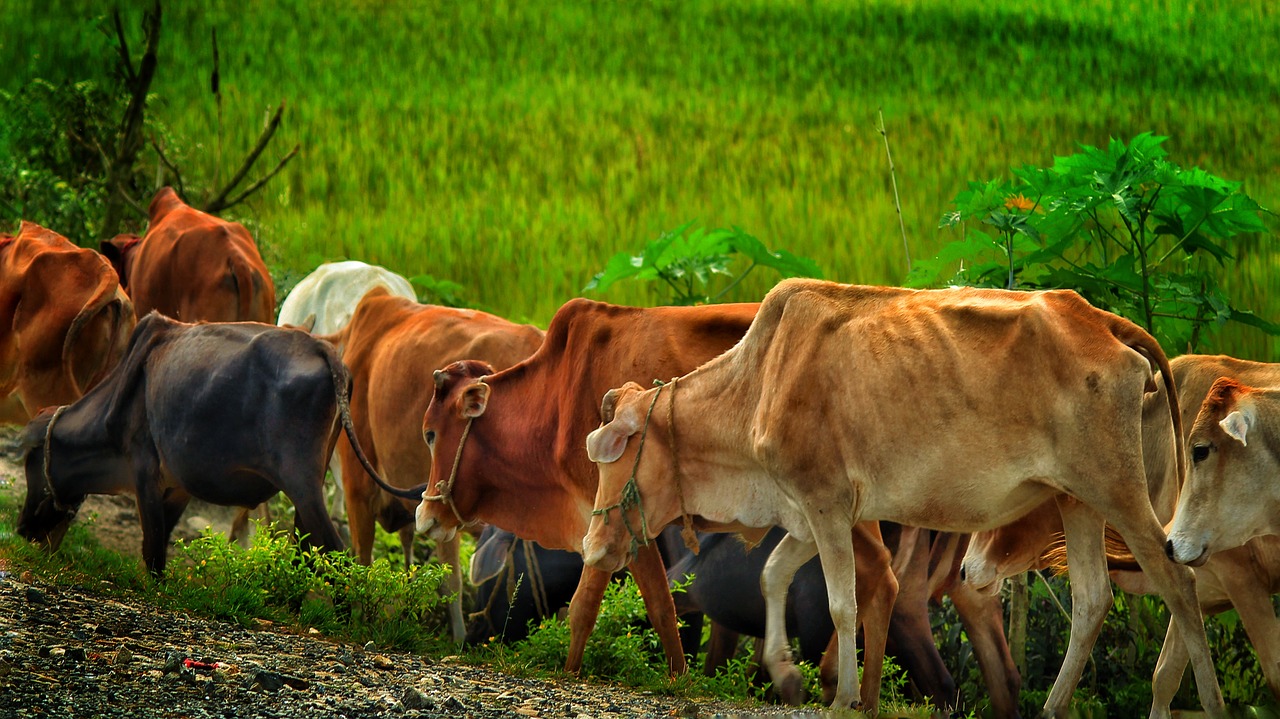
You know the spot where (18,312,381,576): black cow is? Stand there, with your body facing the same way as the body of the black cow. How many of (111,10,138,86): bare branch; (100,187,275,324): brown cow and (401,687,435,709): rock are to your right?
2

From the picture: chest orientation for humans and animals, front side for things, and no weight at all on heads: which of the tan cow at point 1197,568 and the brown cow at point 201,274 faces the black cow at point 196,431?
the tan cow

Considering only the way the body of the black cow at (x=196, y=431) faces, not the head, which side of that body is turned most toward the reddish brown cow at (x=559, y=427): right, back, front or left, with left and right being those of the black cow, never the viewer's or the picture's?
back

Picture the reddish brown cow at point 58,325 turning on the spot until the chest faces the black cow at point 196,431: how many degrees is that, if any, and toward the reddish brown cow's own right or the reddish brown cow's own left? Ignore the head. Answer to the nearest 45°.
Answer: approximately 135° to the reddish brown cow's own left

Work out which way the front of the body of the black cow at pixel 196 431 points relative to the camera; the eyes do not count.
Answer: to the viewer's left

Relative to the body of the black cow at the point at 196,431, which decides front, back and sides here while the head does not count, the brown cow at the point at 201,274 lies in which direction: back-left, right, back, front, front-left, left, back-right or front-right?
right

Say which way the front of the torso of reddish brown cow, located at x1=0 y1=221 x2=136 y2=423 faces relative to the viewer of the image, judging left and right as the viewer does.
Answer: facing away from the viewer and to the left of the viewer

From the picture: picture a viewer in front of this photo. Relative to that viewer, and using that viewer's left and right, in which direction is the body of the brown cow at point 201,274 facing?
facing away from the viewer and to the left of the viewer

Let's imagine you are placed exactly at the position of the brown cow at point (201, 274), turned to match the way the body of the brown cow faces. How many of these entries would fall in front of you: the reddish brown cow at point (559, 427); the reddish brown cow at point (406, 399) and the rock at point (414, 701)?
0

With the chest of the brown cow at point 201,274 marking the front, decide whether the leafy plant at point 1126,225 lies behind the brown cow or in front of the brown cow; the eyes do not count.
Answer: behind

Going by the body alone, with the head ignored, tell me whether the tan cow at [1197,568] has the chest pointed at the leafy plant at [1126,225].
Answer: no

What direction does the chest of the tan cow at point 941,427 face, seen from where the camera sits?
to the viewer's left

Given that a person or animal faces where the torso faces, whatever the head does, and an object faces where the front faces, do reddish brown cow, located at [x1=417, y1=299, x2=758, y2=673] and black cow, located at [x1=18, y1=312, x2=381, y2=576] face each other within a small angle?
no

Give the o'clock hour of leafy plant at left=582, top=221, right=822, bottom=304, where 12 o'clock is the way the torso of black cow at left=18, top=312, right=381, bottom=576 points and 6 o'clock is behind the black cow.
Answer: The leafy plant is roughly at 5 o'clock from the black cow.

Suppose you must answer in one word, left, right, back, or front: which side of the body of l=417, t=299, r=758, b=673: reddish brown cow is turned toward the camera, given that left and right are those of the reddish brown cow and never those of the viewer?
left

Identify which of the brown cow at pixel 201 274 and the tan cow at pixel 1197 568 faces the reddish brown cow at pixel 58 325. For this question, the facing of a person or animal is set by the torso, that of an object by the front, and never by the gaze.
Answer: the tan cow
